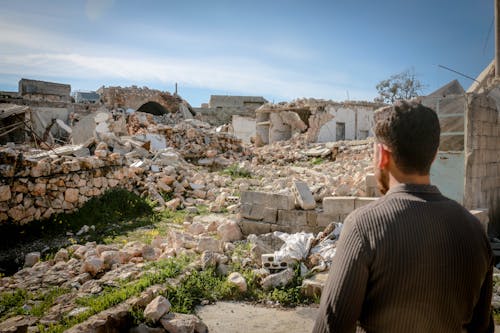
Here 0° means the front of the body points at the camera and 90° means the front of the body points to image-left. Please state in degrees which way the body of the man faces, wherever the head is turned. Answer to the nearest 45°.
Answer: approximately 135°

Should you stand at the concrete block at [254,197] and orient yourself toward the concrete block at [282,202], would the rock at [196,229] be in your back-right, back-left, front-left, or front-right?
back-right

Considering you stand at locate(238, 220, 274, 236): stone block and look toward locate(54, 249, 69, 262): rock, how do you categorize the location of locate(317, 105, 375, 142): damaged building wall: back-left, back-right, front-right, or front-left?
back-right

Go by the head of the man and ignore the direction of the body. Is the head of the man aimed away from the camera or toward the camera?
away from the camera

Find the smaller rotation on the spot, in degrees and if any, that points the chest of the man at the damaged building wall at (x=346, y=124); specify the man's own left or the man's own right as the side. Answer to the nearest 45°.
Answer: approximately 45° to the man's own right
